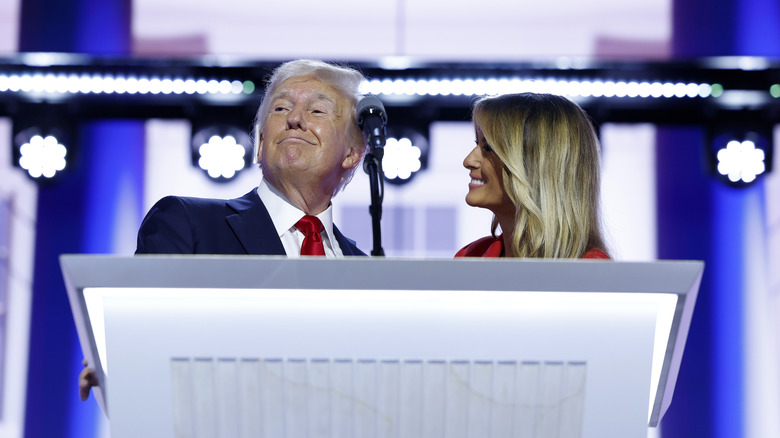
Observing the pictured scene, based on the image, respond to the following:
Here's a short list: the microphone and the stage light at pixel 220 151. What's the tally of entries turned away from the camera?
1

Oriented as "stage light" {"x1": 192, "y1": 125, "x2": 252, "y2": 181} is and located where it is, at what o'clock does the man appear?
The man is roughly at 12 o'clock from the stage light.

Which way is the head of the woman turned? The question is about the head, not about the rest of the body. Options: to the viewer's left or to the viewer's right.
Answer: to the viewer's left

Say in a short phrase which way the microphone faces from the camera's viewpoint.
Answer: facing away from the viewer

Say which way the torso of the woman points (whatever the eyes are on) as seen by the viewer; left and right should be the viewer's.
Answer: facing to the left of the viewer
